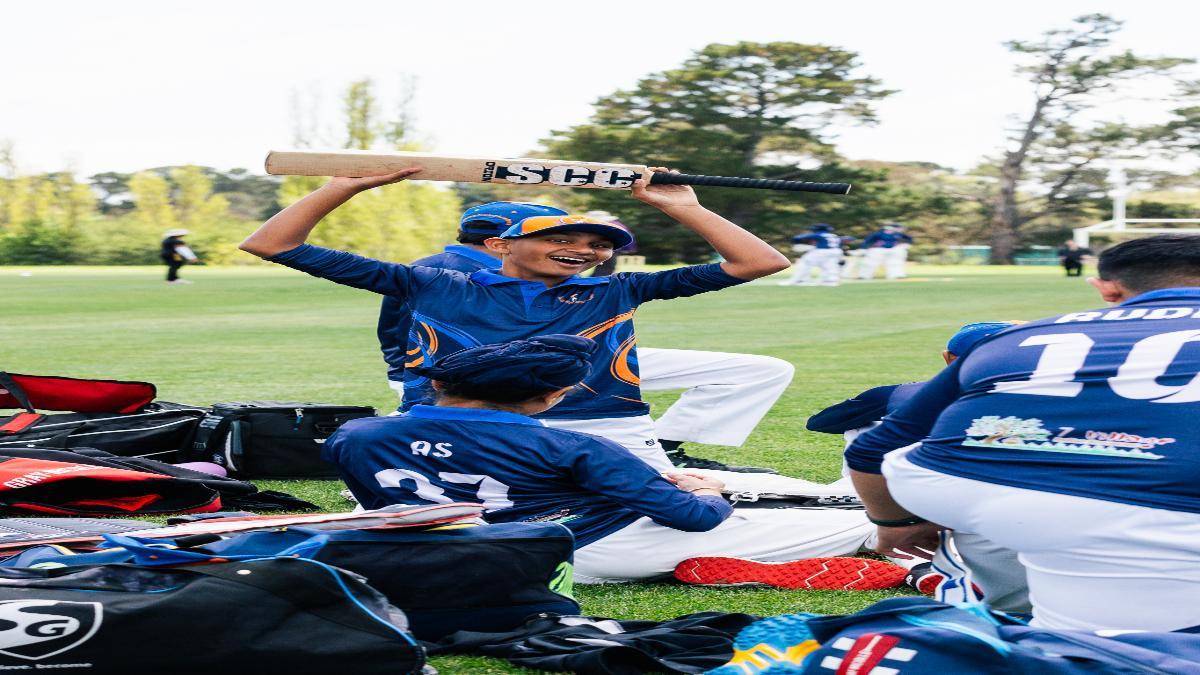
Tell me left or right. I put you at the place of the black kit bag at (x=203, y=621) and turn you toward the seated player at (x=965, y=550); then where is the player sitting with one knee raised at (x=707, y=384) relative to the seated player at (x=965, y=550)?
left

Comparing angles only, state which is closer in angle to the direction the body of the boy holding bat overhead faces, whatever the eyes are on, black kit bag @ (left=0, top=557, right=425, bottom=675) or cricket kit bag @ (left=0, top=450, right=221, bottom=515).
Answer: the black kit bag

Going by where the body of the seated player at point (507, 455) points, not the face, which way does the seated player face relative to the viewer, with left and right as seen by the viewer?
facing away from the viewer and to the right of the viewer

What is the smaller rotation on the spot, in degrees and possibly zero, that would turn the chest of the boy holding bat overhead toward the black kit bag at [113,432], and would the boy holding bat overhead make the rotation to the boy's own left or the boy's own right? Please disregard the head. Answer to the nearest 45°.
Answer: approximately 135° to the boy's own right
